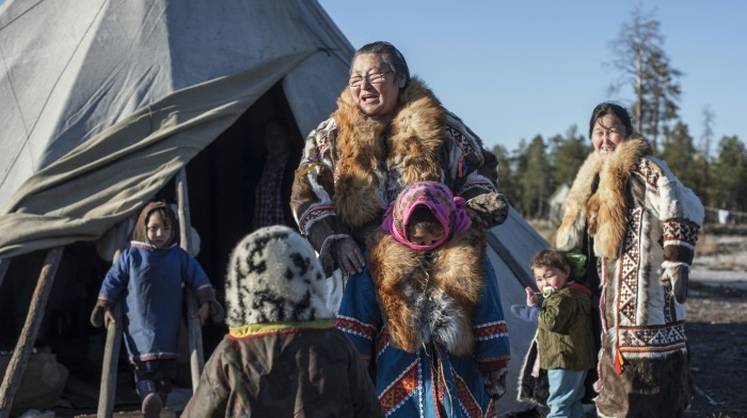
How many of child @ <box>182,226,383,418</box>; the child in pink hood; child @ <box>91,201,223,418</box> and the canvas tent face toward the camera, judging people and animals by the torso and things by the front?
3

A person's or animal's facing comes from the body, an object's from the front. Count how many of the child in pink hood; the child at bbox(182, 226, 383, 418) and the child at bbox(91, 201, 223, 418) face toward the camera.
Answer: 2

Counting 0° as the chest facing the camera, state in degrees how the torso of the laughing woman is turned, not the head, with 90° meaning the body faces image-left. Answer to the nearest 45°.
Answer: approximately 0°

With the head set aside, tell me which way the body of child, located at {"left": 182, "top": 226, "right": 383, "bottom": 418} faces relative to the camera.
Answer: away from the camera

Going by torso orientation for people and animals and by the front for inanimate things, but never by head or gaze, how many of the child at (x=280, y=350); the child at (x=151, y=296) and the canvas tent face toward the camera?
2

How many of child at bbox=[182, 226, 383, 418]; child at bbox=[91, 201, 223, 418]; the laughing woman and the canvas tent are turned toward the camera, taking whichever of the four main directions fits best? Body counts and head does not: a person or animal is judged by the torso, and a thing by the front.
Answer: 3

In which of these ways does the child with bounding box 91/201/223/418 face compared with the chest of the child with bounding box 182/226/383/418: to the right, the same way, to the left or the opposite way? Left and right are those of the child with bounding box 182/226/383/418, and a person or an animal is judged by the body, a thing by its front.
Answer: the opposite way
